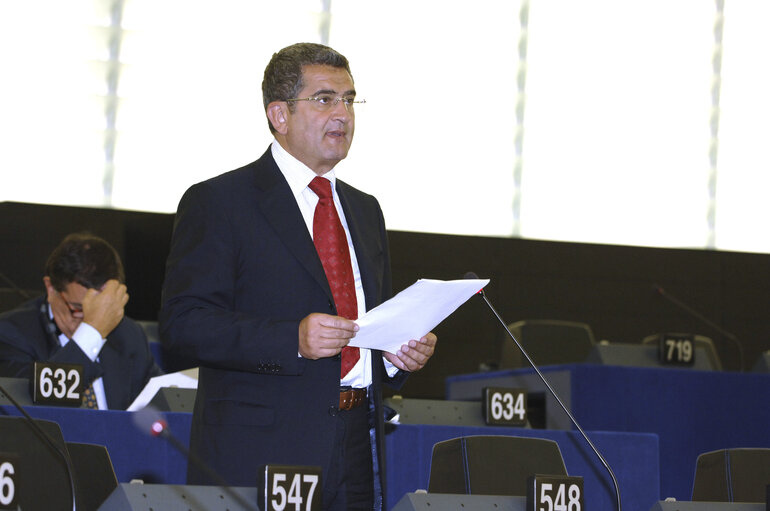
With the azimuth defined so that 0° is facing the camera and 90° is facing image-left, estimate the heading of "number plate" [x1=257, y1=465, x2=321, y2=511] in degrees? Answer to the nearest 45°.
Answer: approximately 0°

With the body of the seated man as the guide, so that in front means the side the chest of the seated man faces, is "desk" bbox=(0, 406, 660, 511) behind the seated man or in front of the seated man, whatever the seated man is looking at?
in front

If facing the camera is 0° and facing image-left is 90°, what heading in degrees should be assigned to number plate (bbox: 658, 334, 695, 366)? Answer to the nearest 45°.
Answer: approximately 0°

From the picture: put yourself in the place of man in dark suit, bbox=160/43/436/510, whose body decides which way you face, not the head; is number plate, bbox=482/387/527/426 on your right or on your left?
on your left

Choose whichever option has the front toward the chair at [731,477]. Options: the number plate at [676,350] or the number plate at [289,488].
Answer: the number plate at [676,350]
